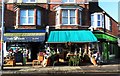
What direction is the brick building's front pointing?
toward the camera
